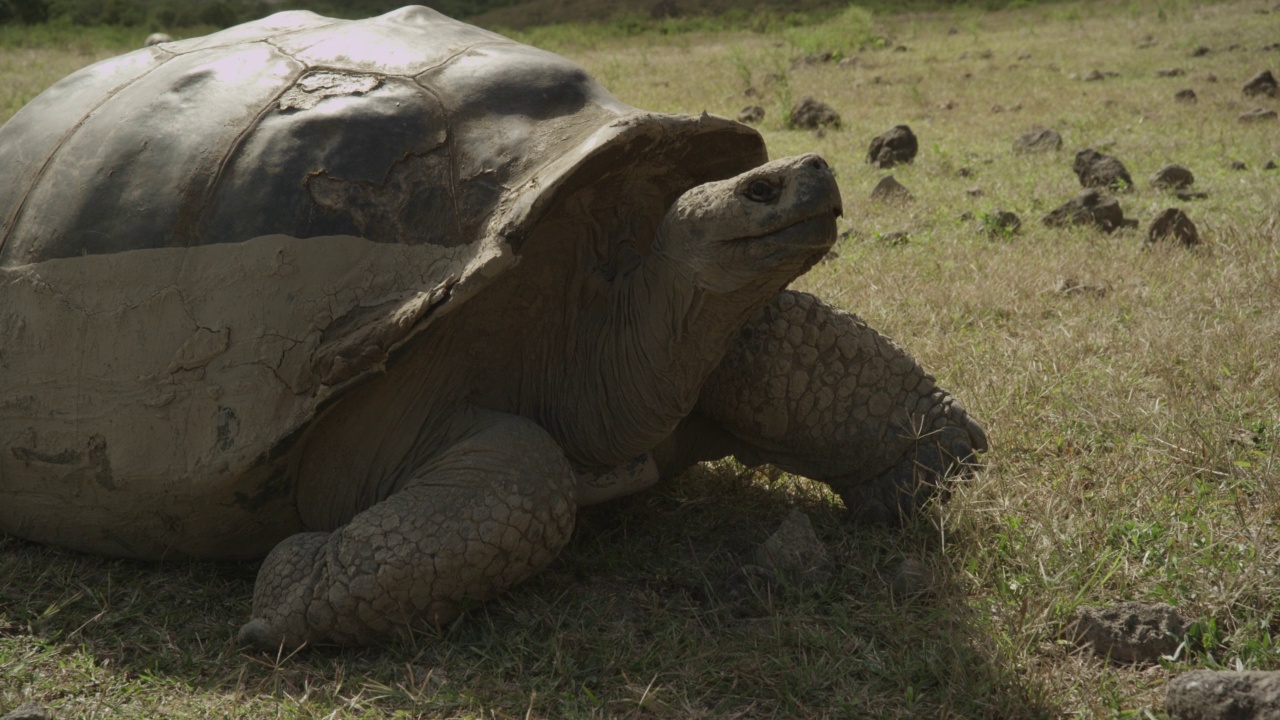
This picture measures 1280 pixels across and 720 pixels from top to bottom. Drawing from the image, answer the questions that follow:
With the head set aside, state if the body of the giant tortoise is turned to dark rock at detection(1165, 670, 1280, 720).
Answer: yes

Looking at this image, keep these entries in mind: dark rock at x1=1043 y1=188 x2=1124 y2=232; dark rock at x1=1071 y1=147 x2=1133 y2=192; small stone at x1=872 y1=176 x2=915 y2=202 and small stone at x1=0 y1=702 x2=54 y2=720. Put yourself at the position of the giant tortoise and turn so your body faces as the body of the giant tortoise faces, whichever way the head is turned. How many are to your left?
3

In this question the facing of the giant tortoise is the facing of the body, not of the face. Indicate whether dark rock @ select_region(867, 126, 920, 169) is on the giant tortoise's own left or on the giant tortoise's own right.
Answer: on the giant tortoise's own left

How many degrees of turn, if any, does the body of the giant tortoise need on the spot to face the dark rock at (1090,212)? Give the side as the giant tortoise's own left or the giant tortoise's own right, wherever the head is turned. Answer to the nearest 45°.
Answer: approximately 90° to the giant tortoise's own left

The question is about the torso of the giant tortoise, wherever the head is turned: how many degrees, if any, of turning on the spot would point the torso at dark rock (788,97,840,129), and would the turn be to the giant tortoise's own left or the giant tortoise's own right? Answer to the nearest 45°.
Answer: approximately 90° to the giant tortoise's own left

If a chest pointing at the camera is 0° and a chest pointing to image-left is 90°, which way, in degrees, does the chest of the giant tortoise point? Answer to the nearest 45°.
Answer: approximately 315°

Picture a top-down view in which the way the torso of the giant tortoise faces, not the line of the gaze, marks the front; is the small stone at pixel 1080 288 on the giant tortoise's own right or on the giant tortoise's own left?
on the giant tortoise's own left

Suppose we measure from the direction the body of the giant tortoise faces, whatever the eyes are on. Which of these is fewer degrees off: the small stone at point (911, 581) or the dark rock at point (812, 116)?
the small stone

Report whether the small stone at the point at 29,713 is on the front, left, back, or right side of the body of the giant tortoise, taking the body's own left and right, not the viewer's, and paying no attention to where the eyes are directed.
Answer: right

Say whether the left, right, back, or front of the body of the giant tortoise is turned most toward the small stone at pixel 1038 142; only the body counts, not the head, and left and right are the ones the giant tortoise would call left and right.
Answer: left

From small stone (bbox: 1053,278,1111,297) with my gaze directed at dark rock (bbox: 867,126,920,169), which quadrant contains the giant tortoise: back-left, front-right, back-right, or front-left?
back-left

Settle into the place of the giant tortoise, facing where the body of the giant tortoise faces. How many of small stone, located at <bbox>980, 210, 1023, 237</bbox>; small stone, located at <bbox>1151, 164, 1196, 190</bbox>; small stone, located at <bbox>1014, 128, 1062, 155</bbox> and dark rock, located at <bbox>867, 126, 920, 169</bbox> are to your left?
4
